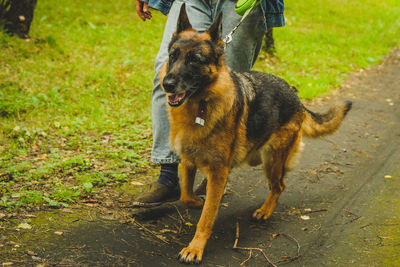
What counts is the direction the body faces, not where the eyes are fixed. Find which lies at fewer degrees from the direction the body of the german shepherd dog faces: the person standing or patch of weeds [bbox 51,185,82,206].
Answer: the patch of weeds

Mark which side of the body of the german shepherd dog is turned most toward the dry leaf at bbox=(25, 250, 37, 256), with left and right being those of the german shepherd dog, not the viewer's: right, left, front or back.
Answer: front

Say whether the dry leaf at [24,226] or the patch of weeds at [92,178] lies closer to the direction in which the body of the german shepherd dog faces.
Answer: the dry leaf

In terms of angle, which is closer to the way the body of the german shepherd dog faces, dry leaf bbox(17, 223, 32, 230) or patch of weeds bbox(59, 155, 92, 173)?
the dry leaf

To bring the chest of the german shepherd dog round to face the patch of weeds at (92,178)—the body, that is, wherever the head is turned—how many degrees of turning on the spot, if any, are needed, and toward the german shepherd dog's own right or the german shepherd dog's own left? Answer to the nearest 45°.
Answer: approximately 90° to the german shepherd dog's own right

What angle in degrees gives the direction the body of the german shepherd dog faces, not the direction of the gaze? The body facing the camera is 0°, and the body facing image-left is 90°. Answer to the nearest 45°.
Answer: approximately 45°

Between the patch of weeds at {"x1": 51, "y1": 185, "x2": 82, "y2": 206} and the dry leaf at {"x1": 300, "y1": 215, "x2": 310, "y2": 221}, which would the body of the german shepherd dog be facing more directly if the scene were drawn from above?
the patch of weeds

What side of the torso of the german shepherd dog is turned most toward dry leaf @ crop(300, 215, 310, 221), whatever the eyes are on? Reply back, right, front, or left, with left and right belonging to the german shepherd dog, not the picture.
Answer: back

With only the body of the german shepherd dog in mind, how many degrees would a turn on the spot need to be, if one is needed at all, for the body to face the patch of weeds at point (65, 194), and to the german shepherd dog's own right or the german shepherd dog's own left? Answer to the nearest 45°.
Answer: approximately 45° to the german shepherd dog's own right

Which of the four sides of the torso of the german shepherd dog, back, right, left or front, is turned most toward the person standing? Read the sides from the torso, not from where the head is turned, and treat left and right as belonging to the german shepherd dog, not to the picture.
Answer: right

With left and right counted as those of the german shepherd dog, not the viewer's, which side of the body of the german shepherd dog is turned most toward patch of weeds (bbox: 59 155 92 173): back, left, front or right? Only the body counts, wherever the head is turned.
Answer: right
